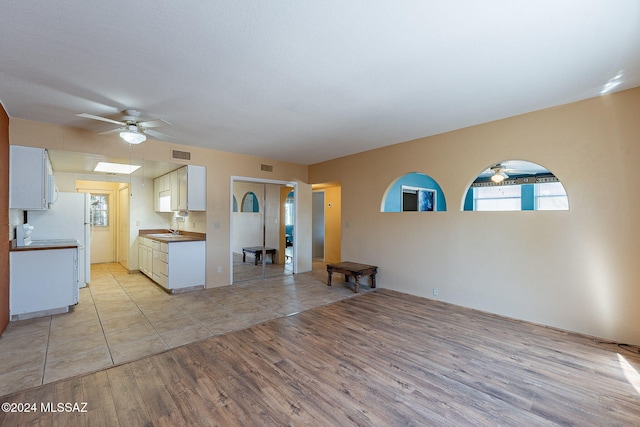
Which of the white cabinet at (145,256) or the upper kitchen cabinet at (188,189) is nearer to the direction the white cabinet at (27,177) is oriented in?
the upper kitchen cabinet

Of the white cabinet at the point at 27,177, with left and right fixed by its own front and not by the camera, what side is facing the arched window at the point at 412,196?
front

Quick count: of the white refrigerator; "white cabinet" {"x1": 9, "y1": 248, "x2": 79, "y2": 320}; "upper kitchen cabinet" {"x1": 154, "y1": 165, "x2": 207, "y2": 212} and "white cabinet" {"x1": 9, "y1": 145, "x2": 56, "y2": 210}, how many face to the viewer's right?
3

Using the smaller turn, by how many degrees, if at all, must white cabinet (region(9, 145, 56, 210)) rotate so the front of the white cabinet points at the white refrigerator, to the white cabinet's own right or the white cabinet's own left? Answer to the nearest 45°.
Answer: approximately 90° to the white cabinet's own left

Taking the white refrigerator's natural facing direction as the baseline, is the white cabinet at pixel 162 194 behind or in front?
in front

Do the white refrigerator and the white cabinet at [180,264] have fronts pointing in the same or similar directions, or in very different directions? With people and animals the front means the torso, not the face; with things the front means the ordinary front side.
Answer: very different directions

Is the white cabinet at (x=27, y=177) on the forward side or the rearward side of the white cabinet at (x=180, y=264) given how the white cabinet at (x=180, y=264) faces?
on the forward side

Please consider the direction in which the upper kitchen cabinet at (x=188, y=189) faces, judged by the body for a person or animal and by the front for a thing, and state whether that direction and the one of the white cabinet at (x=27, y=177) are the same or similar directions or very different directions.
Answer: very different directions

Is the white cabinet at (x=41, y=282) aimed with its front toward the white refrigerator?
no

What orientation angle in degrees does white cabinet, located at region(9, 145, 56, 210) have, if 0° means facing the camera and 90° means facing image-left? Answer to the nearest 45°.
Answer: approximately 270°

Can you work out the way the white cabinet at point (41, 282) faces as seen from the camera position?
facing to the right of the viewer

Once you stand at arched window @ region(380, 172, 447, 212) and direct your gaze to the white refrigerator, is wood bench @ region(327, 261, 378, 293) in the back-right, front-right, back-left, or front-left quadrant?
front-right
